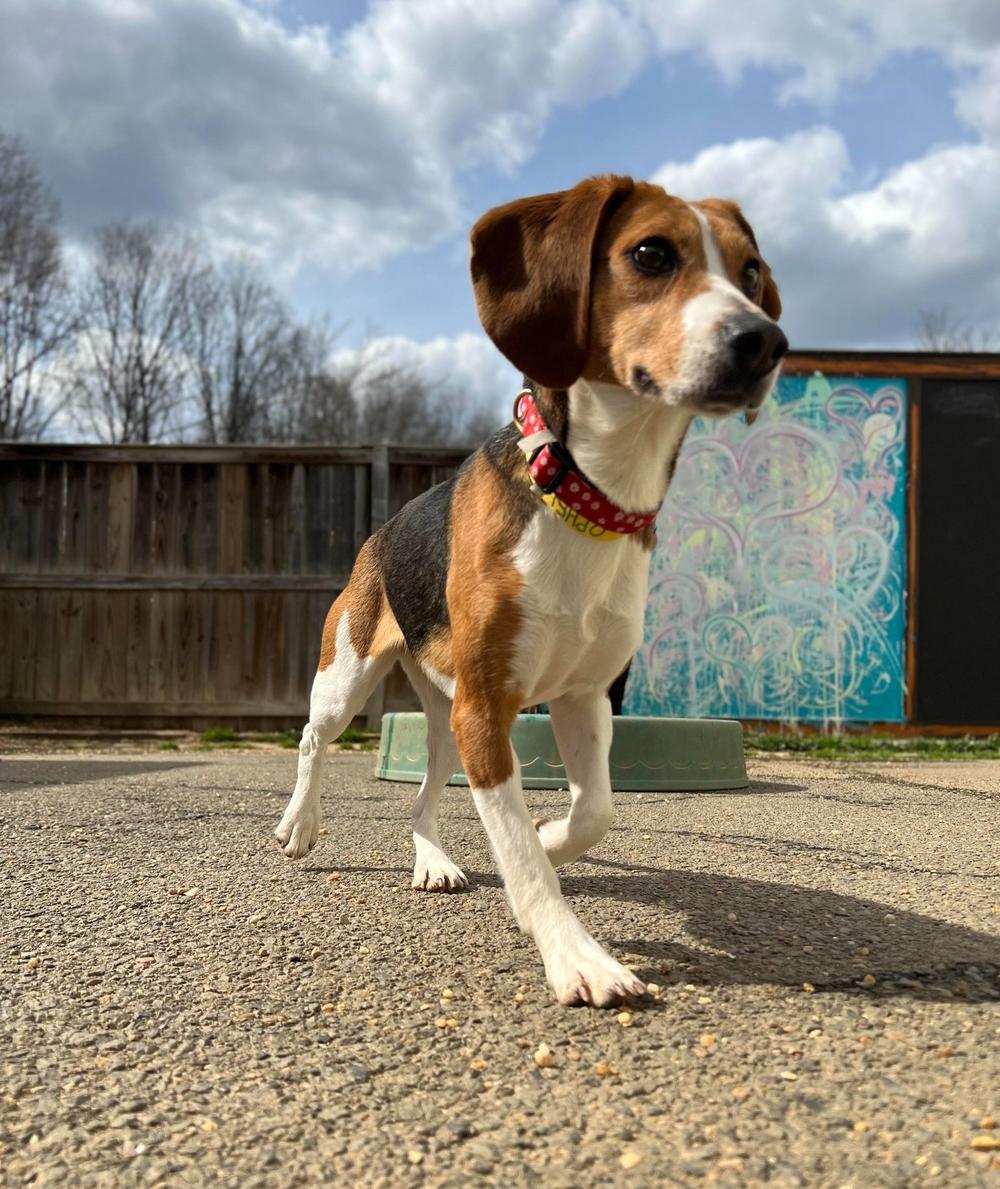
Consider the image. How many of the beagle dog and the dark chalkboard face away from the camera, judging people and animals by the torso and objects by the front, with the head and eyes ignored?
0

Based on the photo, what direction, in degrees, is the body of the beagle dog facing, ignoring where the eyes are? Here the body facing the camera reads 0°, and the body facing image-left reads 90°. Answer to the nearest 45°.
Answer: approximately 315°

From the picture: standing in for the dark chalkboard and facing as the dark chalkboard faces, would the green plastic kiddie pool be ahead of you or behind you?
ahead

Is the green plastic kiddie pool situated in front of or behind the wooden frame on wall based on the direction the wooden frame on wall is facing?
in front

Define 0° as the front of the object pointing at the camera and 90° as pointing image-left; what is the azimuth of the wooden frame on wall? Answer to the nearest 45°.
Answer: approximately 0°

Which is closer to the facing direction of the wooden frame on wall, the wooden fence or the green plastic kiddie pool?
the green plastic kiddie pool

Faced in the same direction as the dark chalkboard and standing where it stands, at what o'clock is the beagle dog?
The beagle dog is roughly at 12 o'clock from the dark chalkboard.

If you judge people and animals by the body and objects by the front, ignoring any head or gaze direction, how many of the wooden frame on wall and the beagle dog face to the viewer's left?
0

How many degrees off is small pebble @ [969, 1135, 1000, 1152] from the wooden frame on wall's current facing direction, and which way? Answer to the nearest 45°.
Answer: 0° — it already faces it

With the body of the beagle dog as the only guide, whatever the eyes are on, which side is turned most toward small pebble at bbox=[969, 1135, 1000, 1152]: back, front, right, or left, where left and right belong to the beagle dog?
front

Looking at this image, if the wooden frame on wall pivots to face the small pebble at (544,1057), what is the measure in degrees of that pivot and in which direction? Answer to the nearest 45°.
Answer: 0° — it already faces it
